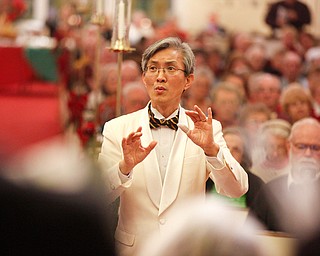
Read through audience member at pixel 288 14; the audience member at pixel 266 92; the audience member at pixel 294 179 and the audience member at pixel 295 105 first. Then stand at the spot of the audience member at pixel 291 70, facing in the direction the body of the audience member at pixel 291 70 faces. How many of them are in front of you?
3

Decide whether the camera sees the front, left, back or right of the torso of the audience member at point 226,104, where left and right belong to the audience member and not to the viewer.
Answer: front

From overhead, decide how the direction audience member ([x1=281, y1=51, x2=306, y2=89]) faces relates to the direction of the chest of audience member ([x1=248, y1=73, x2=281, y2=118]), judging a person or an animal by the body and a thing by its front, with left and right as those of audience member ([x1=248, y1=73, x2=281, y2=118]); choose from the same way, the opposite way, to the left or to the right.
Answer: the same way

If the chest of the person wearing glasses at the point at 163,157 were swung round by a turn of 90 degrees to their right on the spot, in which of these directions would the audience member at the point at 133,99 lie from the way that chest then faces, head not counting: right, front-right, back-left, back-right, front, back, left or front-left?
right

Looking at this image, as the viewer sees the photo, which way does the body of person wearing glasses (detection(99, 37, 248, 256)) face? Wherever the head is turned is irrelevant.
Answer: toward the camera

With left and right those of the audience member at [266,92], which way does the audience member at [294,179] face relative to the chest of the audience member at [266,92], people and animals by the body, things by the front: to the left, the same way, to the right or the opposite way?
the same way

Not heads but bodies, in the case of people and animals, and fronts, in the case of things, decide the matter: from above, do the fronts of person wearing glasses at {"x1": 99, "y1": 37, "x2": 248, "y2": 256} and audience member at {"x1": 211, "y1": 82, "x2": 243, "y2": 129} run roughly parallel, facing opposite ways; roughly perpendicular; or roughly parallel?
roughly parallel

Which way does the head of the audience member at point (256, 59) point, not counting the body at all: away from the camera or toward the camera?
toward the camera

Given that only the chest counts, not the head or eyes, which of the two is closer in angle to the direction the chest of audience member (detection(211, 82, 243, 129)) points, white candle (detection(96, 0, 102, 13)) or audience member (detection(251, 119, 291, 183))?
the audience member

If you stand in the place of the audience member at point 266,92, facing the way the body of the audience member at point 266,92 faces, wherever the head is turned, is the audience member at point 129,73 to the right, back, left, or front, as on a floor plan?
right

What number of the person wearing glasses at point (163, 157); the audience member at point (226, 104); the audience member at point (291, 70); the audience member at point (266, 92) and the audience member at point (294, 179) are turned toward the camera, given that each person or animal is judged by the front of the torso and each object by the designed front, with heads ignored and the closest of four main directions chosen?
5

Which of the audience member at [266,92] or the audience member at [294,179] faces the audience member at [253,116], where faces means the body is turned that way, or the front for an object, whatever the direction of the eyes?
the audience member at [266,92]

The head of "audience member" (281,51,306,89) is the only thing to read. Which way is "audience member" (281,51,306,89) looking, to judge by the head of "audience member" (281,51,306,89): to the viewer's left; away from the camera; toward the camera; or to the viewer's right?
toward the camera

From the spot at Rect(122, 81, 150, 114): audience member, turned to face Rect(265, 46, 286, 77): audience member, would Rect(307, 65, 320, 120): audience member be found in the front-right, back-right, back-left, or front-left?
front-right

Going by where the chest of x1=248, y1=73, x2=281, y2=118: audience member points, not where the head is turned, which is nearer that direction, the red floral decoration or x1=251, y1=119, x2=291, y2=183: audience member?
the audience member

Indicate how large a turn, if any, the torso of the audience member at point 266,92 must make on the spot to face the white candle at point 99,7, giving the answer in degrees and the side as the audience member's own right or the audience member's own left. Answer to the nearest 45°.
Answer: approximately 45° to the audience member's own right

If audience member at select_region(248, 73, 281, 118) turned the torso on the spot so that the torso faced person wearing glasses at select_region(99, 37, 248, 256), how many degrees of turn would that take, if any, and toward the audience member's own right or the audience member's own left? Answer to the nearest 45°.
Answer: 0° — they already face them

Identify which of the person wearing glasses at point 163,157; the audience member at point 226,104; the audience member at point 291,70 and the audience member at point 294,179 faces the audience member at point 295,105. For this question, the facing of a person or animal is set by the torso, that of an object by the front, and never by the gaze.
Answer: the audience member at point 291,70

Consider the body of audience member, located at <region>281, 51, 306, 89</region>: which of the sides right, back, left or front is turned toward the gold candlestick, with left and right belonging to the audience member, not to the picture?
front

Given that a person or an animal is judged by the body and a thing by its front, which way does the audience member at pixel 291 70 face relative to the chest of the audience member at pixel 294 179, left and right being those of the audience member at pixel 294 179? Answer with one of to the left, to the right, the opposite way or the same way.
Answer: the same way

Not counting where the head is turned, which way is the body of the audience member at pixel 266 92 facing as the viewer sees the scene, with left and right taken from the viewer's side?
facing the viewer
